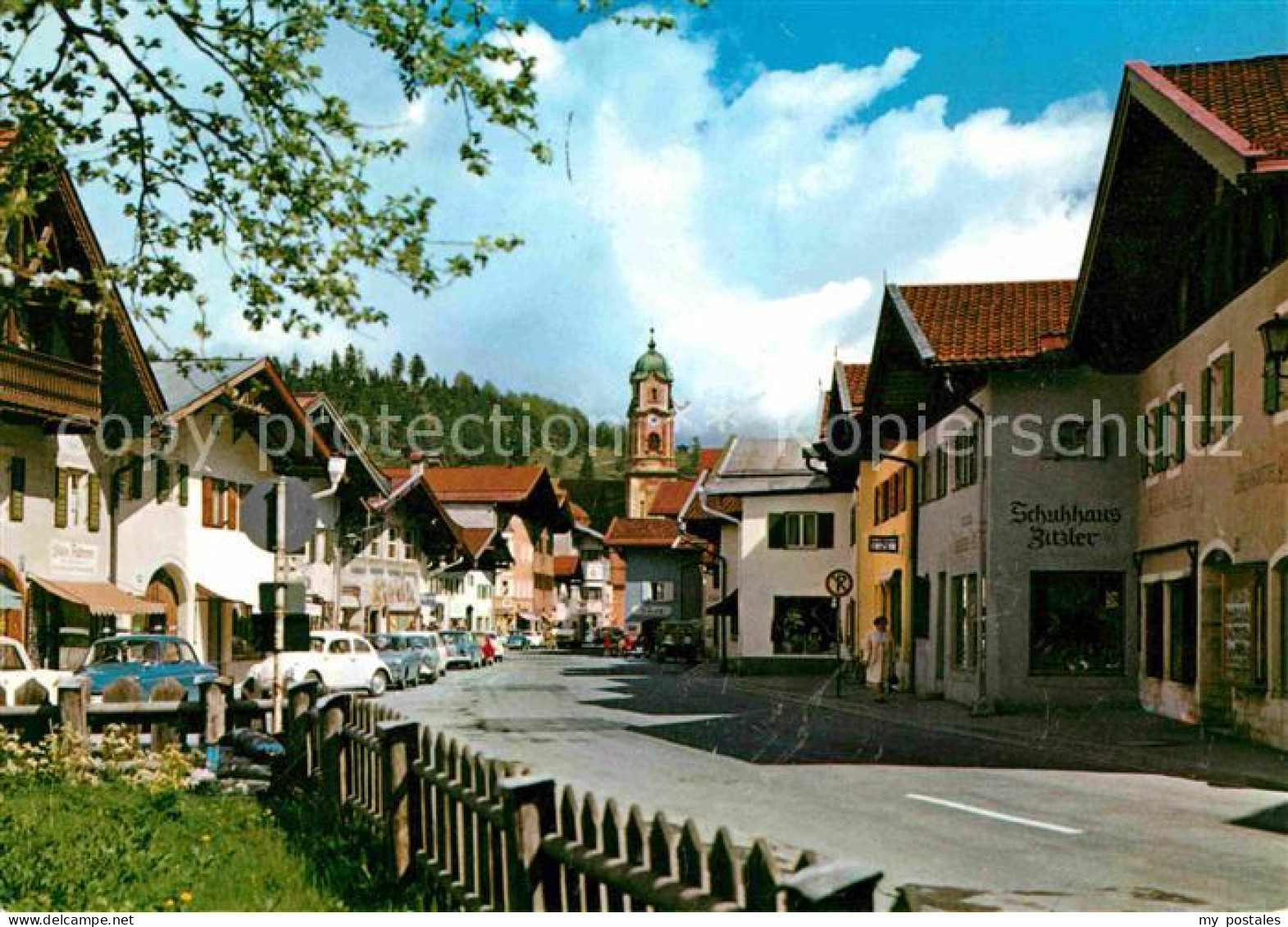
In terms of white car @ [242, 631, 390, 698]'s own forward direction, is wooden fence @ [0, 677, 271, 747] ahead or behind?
ahead

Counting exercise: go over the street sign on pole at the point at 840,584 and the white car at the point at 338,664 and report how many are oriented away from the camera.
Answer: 0

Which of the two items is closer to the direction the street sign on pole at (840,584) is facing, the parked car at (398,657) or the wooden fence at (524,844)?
the wooden fence

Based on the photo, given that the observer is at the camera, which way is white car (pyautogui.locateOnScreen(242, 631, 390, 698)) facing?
facing the viewer and to the left of the viewer

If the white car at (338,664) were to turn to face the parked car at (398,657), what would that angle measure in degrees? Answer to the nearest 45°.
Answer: approximately 135° to its right

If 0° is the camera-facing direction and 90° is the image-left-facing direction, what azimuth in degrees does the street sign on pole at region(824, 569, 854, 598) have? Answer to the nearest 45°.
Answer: approximately 0°

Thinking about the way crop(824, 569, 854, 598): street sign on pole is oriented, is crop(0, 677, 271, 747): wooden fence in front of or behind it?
in front
